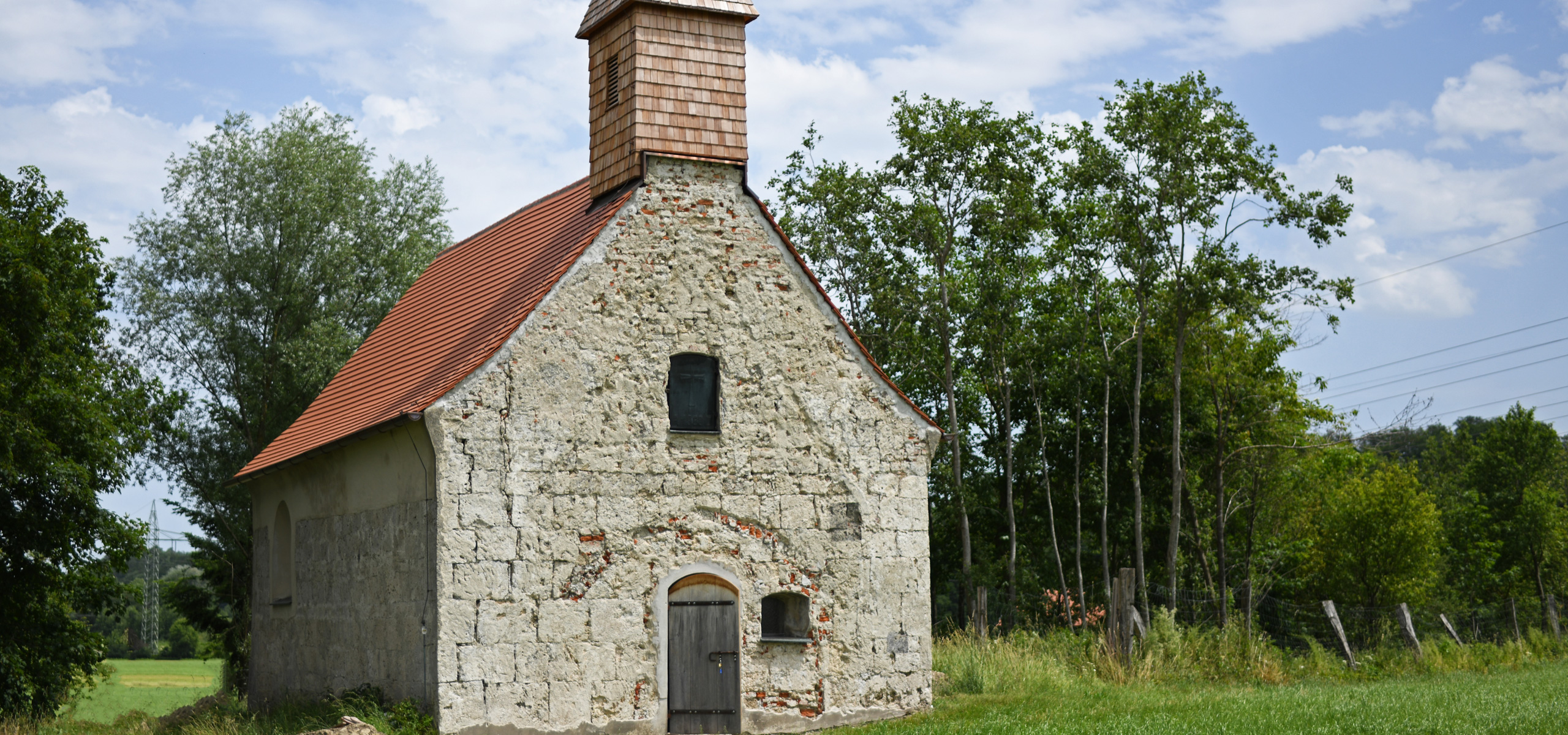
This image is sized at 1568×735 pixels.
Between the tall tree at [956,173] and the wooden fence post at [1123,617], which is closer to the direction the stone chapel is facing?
the wooden fence post

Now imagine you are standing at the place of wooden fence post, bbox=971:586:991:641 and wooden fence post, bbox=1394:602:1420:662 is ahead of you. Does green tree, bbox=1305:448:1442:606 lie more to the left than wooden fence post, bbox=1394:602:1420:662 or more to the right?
left

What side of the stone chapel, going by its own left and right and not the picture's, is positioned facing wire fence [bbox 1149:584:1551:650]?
left

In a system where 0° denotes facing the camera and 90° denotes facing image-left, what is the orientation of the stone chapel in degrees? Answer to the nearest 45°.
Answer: approximately 315°

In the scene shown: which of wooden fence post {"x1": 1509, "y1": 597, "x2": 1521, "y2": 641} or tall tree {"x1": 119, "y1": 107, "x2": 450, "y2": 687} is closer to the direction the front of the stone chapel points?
the wooden fence post

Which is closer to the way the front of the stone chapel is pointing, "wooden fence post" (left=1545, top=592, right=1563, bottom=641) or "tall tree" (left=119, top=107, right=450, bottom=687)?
the wooden fence post

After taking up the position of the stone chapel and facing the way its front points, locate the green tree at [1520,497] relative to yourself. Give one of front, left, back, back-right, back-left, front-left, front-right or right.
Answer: left

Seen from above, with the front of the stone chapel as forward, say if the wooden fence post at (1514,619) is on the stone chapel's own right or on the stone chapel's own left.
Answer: on the stone chapel's own left

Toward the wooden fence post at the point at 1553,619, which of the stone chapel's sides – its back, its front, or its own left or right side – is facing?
left
